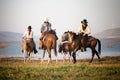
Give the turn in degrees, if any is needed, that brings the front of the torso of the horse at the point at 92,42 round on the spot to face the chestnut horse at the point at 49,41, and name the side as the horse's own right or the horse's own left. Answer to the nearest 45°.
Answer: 0° — it already faces it

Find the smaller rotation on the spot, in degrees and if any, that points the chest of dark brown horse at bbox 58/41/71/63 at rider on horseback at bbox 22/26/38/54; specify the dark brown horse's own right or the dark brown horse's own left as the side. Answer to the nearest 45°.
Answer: approximately 45° to the dark brown horse's own right

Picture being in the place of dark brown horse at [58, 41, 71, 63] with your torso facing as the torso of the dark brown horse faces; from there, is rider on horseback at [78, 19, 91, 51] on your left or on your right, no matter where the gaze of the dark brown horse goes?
on your left

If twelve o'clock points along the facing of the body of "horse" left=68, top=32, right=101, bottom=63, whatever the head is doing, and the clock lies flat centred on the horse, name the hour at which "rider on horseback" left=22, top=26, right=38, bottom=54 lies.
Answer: The rider on horseback is roughly at 12 o'clock from the horse.

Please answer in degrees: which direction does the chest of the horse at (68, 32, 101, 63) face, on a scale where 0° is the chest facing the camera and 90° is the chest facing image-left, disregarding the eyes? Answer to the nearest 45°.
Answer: approximately 90°

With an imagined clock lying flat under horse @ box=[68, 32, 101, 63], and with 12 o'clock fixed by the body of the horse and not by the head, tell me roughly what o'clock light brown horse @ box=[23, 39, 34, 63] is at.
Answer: The light brown horse is roughly at 12 o'clock from the horse.

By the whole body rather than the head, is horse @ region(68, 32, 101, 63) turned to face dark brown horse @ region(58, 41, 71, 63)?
yes

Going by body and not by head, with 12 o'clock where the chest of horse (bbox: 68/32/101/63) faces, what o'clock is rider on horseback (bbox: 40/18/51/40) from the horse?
The rider on horseback is roughly at 12 o'clock from the horse.

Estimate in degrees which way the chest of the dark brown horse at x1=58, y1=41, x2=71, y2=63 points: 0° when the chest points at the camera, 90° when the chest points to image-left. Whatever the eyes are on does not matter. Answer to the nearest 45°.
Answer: approximately 45°
